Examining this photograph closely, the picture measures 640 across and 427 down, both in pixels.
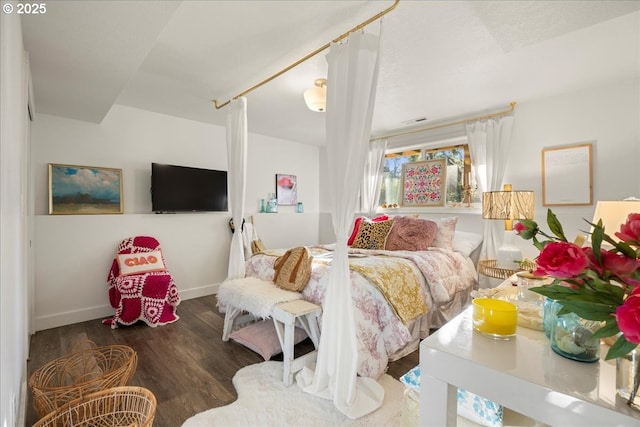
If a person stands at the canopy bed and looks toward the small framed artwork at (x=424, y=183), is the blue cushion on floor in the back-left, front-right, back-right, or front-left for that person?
back-right

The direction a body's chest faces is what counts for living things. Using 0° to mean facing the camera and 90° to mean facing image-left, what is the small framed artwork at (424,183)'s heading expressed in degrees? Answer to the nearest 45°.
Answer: approximately 45°

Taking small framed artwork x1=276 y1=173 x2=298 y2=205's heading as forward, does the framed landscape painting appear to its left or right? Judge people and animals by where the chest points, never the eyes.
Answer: on its right

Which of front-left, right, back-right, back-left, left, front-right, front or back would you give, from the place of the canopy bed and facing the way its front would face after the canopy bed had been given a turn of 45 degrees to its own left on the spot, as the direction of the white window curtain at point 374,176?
back

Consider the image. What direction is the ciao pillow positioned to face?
toward the camera

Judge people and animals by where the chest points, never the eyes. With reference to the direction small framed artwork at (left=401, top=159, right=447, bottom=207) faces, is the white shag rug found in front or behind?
in front

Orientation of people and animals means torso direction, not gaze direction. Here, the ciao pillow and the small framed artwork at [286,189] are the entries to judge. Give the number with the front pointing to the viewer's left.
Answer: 0

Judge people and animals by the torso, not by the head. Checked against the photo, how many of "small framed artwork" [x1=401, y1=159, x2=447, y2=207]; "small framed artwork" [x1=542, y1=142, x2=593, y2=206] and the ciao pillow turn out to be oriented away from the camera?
0

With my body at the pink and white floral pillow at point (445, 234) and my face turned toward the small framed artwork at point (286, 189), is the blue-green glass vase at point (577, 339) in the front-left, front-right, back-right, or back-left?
back-left

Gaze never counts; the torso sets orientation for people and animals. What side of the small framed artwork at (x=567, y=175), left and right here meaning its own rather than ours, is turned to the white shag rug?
front

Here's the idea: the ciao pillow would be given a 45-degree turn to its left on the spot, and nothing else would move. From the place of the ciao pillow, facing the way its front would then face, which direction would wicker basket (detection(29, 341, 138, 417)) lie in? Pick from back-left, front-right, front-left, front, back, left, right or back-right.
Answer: front-right

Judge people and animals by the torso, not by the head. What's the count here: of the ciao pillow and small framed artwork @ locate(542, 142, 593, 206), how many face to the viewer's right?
0

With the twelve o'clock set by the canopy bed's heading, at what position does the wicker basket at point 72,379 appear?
The wicker basket is roughly at 1 o'clock from the canopy bed.

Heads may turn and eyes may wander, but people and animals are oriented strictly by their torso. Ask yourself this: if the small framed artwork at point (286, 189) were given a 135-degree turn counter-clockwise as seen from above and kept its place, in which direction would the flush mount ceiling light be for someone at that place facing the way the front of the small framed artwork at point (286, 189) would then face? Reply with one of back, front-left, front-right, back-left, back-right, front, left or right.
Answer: back

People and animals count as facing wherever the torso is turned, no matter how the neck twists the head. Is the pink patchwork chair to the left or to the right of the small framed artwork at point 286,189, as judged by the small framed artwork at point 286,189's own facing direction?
on its right

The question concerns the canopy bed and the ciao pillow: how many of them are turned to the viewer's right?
0
